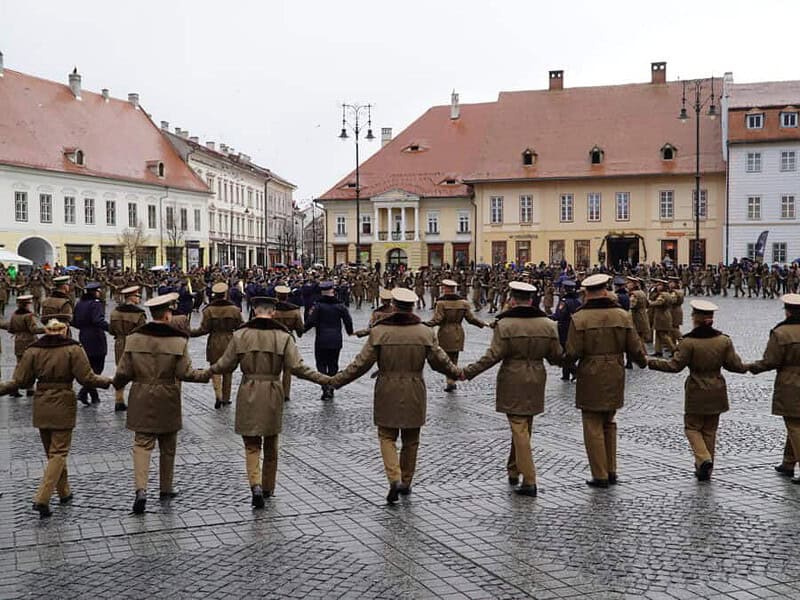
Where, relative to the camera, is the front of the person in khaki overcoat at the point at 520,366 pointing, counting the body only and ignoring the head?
away from the camera

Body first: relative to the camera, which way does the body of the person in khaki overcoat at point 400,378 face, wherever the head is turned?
away from the camera

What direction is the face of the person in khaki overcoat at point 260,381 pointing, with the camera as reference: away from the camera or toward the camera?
away from the camera

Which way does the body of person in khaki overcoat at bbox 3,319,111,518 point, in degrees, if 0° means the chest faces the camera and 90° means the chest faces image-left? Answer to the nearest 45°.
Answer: approximately 180°

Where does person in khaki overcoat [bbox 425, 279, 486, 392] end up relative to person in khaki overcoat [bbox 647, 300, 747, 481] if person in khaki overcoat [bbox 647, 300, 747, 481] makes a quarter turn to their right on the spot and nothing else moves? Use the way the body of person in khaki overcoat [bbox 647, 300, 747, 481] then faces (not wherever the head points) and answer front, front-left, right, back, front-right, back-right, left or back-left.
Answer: back-left

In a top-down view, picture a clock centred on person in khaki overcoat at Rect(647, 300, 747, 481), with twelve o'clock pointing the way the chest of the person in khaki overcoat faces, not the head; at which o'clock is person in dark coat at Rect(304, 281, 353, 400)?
The person in dark coat is roughly at 10 o'clock from the person in khaki overcoat.

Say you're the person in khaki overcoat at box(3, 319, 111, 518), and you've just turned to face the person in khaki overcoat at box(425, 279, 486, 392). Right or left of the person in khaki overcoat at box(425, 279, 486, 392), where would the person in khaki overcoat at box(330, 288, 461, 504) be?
right

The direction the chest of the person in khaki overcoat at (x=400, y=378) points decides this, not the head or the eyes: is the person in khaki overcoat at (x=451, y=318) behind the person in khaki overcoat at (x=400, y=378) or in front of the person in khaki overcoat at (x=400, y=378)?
in front

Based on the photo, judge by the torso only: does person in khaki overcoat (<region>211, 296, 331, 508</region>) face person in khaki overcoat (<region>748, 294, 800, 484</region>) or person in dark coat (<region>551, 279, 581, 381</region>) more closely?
the person in dark coat

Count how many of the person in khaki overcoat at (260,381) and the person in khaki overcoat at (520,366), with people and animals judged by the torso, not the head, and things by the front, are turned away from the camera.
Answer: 2

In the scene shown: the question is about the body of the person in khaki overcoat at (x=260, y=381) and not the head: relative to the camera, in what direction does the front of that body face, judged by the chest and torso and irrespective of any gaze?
away from the camera

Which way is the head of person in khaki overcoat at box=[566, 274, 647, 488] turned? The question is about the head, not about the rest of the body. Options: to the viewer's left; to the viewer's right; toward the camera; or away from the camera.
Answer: away from the camera

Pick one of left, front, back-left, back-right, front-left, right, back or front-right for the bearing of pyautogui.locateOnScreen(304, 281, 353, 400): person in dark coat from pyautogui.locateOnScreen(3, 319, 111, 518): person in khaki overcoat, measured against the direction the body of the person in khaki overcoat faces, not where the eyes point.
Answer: front-right

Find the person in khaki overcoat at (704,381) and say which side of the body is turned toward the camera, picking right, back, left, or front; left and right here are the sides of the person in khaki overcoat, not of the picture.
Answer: back
